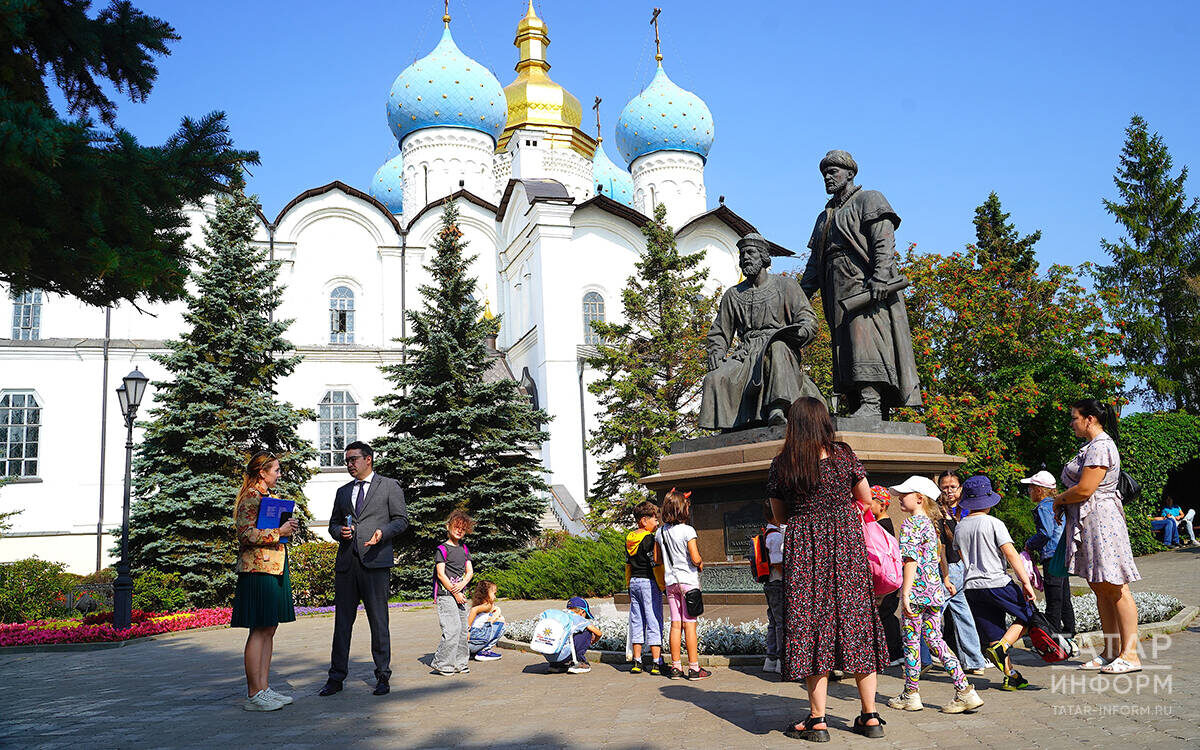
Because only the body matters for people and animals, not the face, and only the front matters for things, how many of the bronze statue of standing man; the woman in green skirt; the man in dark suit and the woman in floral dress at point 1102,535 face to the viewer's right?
1

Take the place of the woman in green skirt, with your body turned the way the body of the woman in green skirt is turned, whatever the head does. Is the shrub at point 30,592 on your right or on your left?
on your left

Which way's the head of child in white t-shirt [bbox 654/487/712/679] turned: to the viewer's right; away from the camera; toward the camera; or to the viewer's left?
away from the camera

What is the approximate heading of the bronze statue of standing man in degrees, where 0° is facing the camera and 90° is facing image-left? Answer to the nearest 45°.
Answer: approximately 45°

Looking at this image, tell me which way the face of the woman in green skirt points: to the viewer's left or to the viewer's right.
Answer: to the viewer's right

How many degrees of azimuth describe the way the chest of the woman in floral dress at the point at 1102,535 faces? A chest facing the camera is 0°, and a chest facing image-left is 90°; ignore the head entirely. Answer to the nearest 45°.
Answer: approximately 90°

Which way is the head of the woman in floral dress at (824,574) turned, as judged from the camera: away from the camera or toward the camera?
away from the camera

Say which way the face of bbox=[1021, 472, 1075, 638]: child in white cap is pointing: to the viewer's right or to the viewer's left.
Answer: to the viewer's left
